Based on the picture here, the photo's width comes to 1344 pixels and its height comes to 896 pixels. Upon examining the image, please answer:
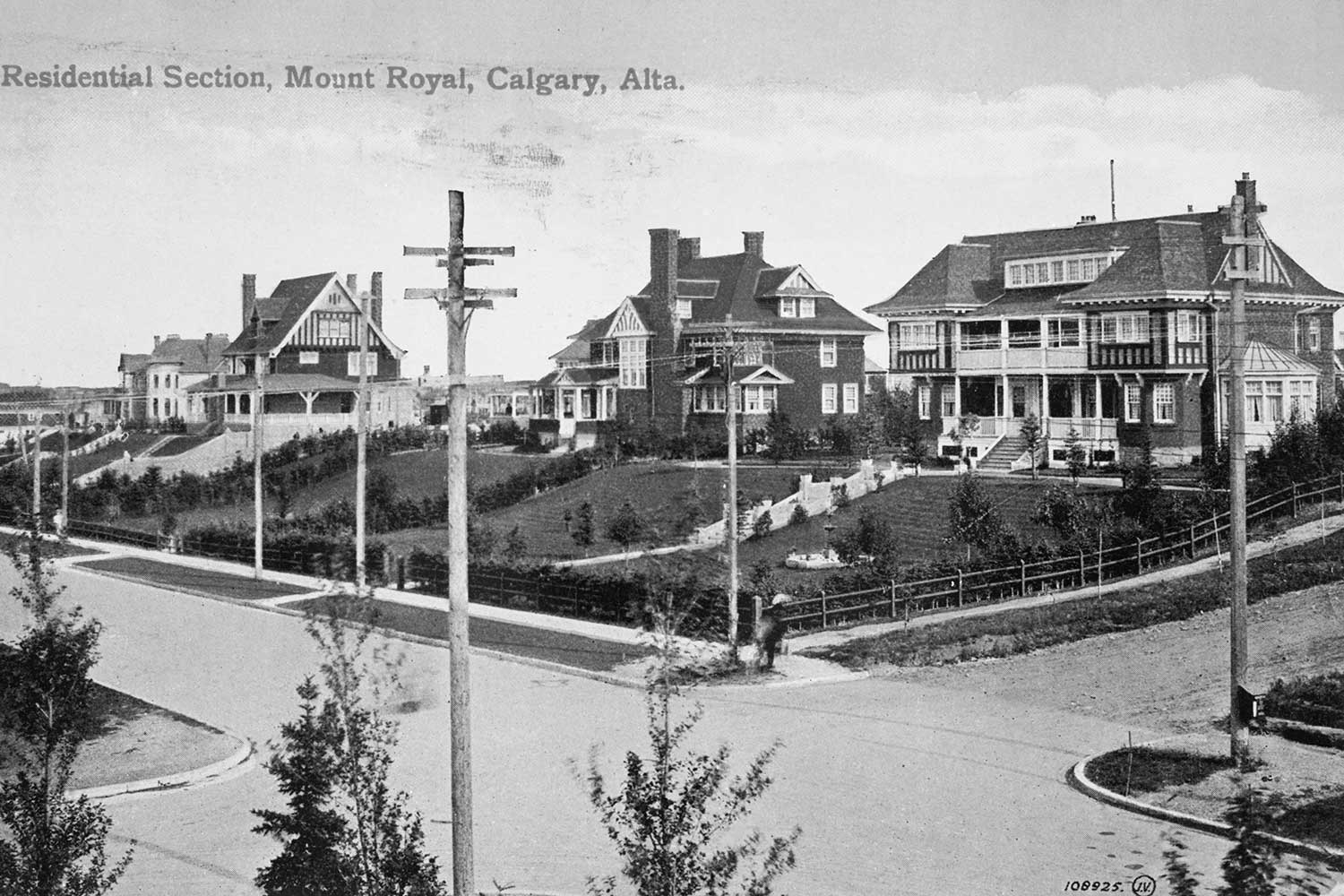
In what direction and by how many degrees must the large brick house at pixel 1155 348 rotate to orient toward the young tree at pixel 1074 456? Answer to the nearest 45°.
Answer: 0° — it already faces it

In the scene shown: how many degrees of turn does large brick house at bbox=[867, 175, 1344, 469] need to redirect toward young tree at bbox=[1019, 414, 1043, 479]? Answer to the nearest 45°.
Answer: approximately 45° to its right

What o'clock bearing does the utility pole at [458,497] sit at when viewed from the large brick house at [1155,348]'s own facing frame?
The utility pole is roughly at 11 o'clock from the large brick house.

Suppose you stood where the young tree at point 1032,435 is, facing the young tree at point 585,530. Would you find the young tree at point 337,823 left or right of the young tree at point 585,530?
left

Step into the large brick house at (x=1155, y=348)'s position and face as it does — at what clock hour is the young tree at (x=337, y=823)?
The young tree is roughly at 11 o'clock from the large brick house.

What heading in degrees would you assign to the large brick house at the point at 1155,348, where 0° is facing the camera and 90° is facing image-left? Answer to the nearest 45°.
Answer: approximately 45°

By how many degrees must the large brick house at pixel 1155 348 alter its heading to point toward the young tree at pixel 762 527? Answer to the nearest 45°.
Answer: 0° — it already faces it

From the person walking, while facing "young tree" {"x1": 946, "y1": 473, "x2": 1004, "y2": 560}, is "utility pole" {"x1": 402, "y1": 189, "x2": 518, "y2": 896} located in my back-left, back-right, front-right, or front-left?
back-right

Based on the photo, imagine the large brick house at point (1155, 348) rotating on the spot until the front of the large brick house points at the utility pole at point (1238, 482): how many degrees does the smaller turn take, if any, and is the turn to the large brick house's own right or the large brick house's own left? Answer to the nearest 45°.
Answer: approximately 45° to the large brick house's own left
